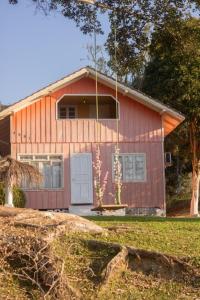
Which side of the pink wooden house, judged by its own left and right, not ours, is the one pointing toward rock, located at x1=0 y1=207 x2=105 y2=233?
front

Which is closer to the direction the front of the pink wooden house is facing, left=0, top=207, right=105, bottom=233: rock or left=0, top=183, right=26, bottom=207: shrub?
the rock

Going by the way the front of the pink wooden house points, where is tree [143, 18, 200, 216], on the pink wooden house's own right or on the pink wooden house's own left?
on the pink wooden house's own left

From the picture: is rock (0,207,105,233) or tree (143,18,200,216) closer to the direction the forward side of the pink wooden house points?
the rock

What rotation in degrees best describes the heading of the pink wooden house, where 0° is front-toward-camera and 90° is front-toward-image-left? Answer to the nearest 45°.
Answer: approximately 0°
